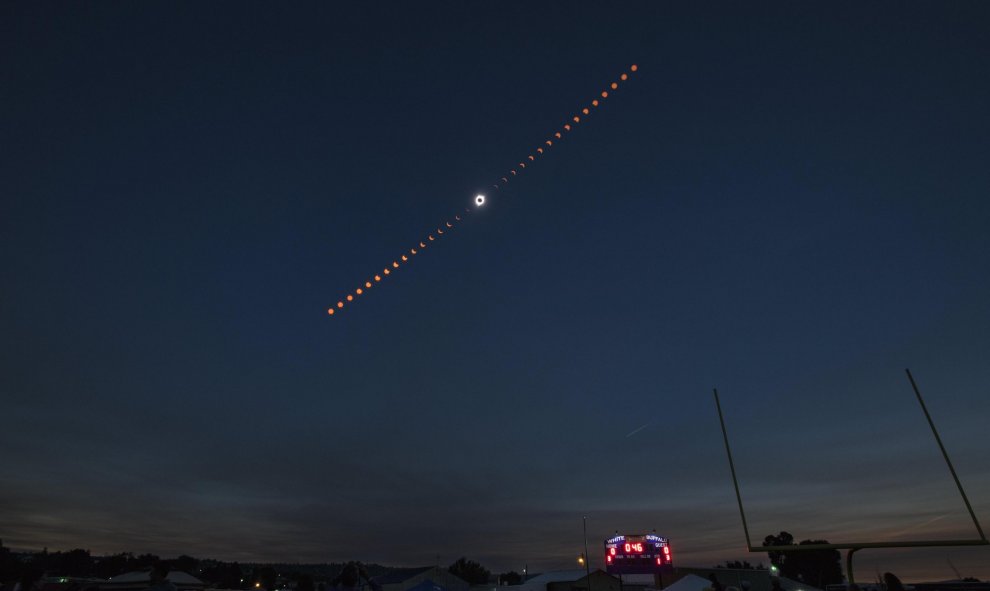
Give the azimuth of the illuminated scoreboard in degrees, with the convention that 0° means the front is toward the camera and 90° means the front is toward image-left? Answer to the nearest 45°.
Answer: approximately 0°
